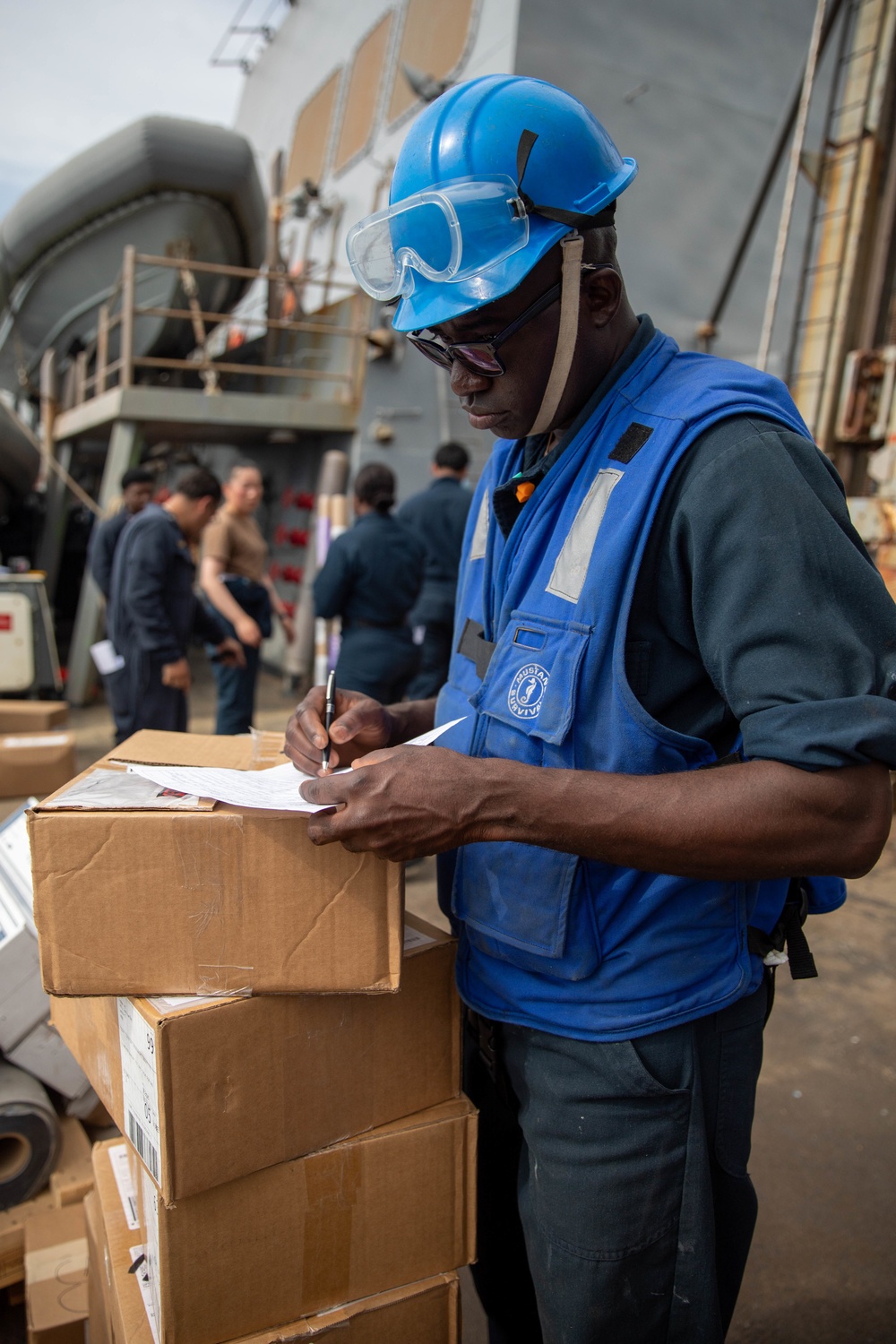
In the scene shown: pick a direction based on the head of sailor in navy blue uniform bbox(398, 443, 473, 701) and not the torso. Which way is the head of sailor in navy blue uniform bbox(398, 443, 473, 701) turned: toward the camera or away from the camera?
away from the camera

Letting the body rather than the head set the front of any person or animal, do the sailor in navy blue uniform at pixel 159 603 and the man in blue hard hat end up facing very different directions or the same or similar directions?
very different directions

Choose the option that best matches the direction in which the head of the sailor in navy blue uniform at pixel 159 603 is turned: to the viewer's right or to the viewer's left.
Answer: to the viewer's right

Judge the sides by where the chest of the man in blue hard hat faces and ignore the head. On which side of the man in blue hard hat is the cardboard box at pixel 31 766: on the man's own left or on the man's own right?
on the man's own right

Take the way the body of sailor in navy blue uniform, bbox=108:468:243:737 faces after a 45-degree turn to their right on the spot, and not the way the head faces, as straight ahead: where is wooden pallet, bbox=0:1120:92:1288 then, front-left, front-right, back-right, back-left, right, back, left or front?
front-right

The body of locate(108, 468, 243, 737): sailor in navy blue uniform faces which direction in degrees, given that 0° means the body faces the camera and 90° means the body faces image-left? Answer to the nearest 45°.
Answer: approximately 270°

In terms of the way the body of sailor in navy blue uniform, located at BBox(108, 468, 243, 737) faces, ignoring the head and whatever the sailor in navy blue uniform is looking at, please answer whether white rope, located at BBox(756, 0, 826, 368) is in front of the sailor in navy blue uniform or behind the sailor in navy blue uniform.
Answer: in front

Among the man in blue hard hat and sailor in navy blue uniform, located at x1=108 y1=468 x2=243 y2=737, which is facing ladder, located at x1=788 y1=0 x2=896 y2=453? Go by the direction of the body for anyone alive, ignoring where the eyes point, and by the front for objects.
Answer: the sailor in navy blue uniform

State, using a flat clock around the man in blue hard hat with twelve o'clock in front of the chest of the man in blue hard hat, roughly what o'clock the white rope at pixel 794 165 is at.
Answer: The white rope is roughly at 5 o'clock from the man in blue hard hat.

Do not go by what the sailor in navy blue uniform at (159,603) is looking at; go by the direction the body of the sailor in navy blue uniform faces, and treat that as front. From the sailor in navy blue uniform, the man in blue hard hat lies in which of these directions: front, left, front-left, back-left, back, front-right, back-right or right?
right

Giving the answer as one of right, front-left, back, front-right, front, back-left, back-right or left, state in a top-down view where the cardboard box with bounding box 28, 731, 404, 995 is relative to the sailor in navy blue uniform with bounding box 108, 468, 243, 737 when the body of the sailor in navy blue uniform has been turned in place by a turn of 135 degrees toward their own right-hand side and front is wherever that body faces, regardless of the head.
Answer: front-left

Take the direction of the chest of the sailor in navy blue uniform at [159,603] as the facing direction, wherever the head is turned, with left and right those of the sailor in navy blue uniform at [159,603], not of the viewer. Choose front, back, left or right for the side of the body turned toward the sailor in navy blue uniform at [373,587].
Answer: front
